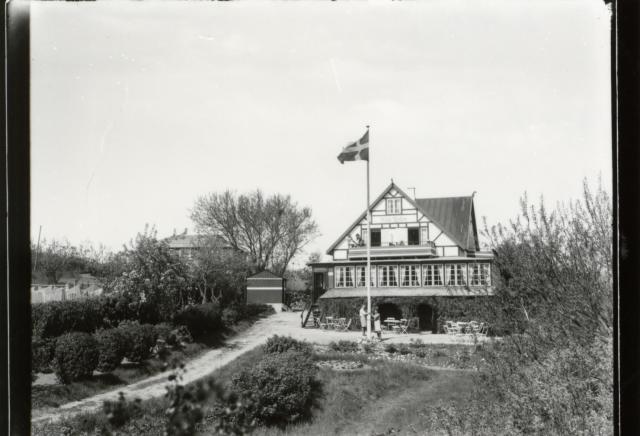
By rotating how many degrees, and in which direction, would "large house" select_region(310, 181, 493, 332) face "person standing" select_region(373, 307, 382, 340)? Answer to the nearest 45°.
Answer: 0° — it already faces them

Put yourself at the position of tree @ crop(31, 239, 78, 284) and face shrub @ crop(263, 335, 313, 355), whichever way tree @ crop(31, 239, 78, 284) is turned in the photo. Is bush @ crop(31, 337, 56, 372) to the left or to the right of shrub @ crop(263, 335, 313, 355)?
right

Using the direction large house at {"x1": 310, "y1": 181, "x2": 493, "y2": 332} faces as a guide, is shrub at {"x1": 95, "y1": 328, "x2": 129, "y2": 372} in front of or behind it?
in front

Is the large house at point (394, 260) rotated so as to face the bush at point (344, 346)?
yes

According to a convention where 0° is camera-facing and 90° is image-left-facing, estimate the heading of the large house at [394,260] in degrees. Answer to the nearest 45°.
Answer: approximately 0°

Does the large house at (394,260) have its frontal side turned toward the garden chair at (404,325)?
yes

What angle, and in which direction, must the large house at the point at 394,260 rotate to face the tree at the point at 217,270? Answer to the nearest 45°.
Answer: approximately 45° to its right

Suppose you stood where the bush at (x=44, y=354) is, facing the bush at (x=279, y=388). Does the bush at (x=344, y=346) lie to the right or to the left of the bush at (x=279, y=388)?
left

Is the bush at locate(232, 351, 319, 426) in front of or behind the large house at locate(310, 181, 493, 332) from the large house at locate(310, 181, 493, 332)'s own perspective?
in front
